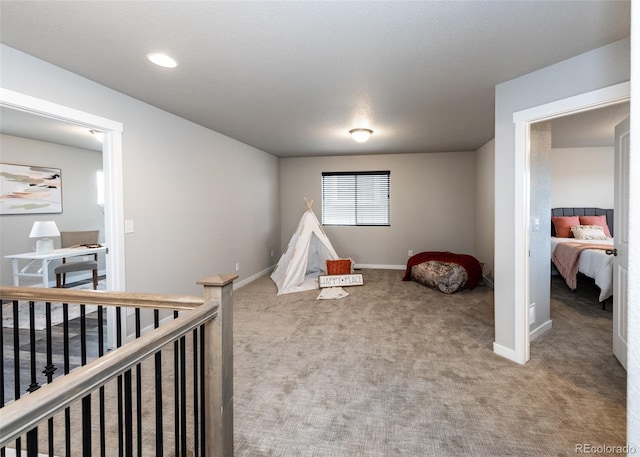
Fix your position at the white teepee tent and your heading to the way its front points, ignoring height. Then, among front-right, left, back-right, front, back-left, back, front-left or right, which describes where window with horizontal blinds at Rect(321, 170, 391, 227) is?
left

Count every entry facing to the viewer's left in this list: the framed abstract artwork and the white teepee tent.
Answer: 0

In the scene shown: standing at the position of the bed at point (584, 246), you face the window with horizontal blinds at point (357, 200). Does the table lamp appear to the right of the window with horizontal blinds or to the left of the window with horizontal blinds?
left

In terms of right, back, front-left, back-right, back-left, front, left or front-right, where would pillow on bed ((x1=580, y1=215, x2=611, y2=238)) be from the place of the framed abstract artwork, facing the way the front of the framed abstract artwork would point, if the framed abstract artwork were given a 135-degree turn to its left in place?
back-right

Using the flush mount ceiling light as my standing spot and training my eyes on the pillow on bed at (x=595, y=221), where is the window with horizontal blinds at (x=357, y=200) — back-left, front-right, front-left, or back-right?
front-left

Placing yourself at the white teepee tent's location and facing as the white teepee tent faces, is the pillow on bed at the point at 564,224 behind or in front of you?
in front

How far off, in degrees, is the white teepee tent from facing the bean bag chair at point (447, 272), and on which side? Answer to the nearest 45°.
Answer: approximately 45° to its left

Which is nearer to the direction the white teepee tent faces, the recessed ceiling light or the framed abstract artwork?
the recessed ceiling light

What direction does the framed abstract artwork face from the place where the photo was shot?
facing the viewer and to the right of the viewer

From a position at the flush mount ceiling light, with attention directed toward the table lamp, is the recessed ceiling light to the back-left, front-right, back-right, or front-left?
front-left

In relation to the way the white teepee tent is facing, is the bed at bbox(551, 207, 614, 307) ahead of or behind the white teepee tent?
ahead

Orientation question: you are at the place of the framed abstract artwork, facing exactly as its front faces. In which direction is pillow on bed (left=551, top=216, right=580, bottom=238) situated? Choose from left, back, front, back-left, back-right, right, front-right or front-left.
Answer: front

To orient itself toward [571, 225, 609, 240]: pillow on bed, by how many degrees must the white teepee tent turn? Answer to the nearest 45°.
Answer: approximately 45° to its left

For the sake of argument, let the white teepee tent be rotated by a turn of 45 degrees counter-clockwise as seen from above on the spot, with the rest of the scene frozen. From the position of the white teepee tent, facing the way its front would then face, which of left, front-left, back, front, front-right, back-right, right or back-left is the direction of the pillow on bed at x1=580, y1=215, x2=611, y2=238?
front
